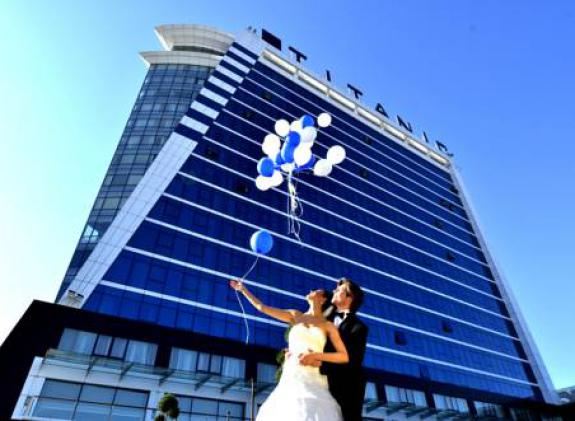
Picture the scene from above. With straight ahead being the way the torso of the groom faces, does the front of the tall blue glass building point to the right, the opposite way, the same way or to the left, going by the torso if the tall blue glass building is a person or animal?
to the left

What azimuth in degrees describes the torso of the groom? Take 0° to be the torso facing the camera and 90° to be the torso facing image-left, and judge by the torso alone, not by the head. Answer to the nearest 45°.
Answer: approximately 45°

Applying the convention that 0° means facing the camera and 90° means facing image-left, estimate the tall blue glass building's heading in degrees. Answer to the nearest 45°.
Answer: approximately 315°

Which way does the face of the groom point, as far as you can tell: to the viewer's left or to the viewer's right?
to the viewer's left

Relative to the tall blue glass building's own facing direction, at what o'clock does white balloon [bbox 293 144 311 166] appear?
The white balloon is roughly at 1 o'clock from the tall blue glass building.
